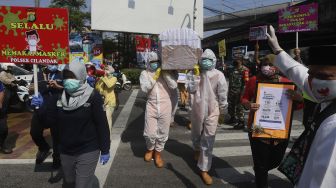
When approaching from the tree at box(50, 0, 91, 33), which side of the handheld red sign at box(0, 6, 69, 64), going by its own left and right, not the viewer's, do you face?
back

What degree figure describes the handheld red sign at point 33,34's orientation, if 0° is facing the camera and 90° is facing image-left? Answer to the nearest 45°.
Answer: approximately 0°

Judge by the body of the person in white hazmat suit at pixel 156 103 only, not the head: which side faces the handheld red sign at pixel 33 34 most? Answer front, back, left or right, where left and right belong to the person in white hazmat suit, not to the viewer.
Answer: right

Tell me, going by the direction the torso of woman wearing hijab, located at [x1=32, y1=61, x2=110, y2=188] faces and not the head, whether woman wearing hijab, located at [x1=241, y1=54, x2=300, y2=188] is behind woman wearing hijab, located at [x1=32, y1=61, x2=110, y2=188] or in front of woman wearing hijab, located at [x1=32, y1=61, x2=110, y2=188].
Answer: behind

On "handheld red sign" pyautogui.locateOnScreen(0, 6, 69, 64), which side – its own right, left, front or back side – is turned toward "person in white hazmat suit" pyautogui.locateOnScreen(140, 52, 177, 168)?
left

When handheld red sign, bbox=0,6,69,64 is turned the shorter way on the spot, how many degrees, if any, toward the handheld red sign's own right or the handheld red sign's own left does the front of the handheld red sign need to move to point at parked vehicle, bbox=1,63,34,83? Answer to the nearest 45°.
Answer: approximately 180°

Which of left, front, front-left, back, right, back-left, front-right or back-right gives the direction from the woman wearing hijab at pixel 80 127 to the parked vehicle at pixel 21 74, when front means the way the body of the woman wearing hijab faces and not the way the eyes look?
back-right

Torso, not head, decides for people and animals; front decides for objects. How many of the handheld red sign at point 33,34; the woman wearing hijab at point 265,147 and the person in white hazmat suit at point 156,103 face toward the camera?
3

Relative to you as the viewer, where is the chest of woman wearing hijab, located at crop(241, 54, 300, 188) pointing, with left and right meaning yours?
facing the viewer

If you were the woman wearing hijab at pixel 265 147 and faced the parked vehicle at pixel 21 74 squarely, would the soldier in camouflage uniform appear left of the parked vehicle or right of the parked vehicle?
right

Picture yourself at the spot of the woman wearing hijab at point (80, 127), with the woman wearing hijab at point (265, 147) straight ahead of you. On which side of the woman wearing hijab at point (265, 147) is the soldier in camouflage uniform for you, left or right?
left

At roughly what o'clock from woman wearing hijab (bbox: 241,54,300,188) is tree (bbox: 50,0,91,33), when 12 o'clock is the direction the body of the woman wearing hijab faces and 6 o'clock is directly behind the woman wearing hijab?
The tree is roughly at 5 o'clock from the woman wearing hijab.

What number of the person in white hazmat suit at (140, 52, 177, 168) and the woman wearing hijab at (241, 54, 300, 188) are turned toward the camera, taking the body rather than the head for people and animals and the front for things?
2

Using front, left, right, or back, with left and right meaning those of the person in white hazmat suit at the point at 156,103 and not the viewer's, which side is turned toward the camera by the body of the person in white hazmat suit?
front
